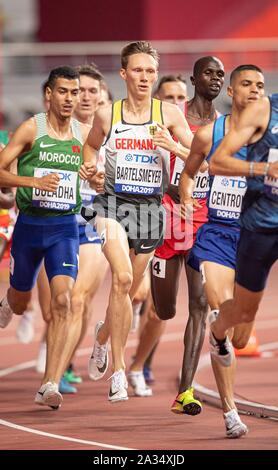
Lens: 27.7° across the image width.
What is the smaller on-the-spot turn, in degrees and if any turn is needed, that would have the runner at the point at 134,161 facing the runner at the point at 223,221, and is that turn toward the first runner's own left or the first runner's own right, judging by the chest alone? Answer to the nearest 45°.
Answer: approximately 45° to the first runner's own left

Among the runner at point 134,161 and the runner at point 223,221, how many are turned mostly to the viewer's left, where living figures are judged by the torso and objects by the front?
0

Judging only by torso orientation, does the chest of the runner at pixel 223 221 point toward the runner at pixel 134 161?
no

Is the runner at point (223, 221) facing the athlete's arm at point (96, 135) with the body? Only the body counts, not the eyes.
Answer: no

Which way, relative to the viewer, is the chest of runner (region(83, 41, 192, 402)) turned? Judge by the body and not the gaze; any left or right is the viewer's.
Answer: facing the viewer

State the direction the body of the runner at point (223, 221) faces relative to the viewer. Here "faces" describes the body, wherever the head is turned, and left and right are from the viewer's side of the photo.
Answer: facing the viewer and to the right of the viewer
